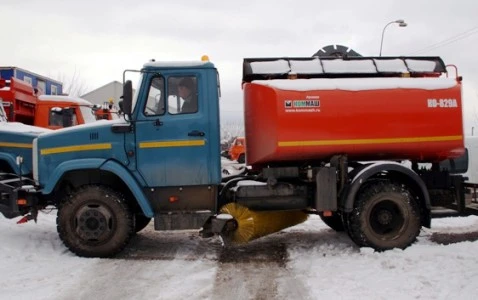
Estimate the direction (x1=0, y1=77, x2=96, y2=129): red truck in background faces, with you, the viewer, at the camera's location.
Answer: facing the viewer and to the right of the viewer

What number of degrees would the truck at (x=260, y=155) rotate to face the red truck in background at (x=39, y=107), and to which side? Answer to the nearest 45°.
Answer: approximately 45° to its right

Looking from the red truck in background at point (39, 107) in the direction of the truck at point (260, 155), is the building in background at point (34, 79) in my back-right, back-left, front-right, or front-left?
back-left

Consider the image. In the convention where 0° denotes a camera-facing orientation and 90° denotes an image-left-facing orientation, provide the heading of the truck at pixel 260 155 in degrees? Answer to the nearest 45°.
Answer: approximately 90°

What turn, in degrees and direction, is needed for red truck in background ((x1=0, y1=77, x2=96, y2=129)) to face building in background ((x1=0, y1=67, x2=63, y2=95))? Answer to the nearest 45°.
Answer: approximately 135° to its left

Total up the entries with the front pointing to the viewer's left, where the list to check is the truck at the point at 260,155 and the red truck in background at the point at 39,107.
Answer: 1

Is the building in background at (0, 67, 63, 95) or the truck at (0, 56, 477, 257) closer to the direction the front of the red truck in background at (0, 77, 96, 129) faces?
the truck

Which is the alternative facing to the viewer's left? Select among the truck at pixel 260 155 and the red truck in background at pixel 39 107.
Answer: the truck

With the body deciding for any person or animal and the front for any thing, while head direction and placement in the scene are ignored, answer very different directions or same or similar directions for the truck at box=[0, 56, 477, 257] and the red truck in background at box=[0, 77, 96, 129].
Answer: very different directions
